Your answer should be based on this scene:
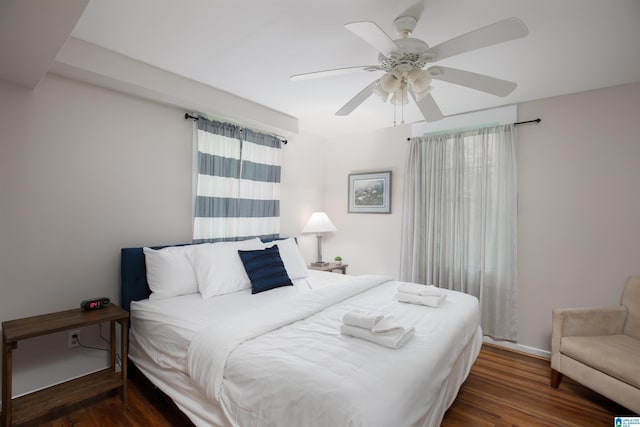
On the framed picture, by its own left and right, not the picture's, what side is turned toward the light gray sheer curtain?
left

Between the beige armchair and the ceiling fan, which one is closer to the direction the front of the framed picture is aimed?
the ceiling fan

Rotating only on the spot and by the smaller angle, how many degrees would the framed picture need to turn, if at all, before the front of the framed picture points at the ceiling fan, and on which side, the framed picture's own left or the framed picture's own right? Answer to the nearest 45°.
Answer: approximately 45° to the framed picture's own left

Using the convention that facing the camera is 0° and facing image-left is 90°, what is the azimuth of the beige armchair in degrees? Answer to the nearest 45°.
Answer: approximately 45°

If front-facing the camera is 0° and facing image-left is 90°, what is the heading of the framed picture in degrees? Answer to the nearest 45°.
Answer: approximately 45°

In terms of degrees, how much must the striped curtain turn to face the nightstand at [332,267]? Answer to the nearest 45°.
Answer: approximately 45° to its left

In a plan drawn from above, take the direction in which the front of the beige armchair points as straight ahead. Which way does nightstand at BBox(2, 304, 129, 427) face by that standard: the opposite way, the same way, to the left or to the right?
the opposite way

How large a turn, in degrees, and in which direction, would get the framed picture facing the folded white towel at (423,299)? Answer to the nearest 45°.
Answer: approximately 45° to its left
